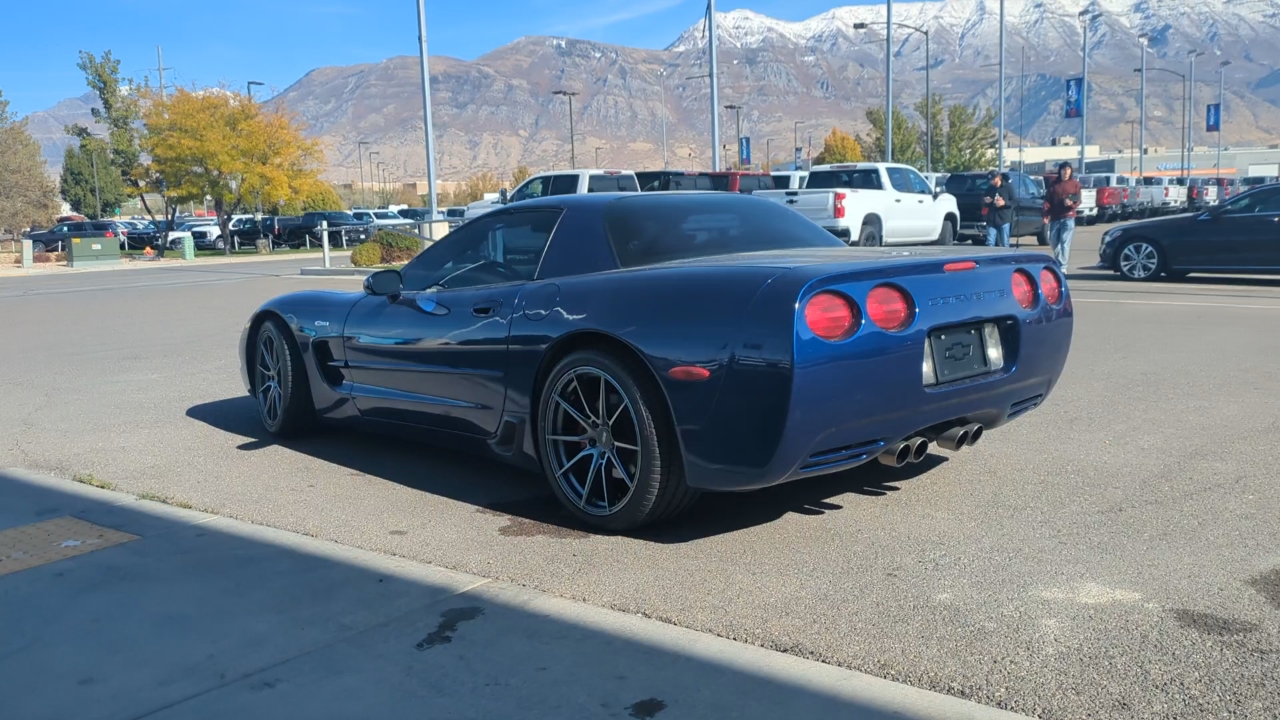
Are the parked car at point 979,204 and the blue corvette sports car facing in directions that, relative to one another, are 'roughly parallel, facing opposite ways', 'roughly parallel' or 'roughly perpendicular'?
roughly perpendicular

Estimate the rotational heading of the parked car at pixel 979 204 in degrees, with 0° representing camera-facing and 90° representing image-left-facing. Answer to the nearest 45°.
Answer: approximately 225°

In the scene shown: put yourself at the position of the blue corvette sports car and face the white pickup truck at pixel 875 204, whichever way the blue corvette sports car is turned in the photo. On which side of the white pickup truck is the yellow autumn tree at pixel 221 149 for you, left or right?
left

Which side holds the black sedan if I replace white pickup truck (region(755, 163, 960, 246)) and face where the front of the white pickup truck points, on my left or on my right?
on my right

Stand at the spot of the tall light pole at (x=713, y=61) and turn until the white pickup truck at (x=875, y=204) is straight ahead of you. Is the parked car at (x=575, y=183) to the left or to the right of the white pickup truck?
right

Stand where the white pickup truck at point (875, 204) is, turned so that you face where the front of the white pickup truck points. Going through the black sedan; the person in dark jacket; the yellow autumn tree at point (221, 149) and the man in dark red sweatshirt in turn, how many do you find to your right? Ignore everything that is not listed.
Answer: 3

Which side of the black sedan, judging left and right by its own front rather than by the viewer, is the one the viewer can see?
left

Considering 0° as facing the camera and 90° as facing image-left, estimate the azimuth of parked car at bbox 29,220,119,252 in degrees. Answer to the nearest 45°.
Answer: approximately 90°

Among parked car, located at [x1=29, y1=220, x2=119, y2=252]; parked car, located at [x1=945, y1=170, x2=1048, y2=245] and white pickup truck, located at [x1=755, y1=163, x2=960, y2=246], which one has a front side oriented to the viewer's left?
parked car, located at [x1=29, y1=220, x2=119, y2=252]
